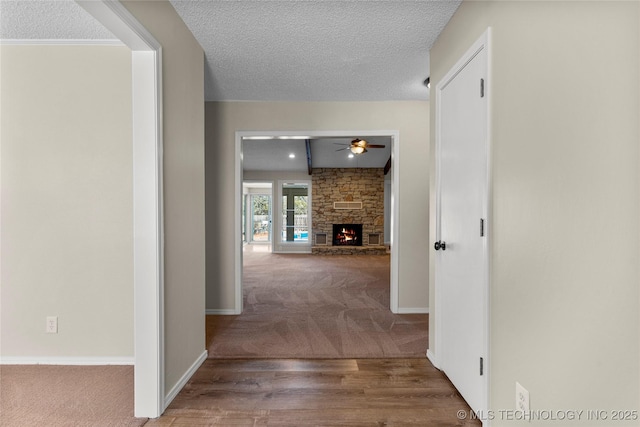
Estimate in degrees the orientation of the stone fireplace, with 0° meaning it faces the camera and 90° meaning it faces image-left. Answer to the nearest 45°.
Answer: approximately 0°

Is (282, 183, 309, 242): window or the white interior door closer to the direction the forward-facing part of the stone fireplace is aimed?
the white interior door

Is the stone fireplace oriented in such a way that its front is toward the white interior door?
yes

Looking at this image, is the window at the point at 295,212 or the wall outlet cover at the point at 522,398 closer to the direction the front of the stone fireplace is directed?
the wall outlet cover

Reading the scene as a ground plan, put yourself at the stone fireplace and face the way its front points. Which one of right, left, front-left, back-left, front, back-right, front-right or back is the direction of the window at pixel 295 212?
right

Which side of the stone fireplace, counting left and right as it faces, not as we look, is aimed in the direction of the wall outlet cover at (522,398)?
front
